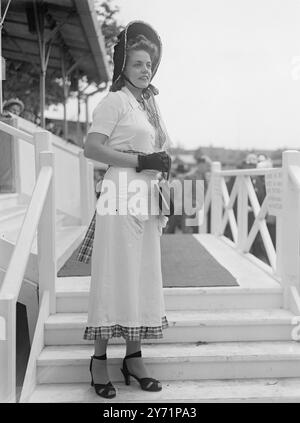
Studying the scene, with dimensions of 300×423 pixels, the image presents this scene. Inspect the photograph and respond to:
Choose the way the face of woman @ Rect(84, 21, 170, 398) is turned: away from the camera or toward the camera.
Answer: toward the camera

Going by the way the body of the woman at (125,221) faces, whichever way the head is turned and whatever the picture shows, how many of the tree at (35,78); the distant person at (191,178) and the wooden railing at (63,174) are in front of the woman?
0

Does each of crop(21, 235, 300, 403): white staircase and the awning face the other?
no

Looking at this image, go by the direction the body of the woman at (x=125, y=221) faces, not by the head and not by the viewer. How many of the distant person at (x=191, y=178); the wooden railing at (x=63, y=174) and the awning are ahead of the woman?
0

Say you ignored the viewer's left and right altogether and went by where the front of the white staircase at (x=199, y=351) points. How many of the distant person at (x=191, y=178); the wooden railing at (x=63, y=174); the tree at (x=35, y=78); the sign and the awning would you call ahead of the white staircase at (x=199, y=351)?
0

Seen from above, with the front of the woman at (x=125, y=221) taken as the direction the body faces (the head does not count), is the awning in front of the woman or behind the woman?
behind

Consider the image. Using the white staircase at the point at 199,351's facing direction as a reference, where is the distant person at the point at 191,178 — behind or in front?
behind

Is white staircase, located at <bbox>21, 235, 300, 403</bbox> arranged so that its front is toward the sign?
no

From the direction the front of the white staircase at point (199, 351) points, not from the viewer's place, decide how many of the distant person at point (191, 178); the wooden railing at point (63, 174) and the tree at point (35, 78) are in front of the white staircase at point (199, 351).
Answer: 0

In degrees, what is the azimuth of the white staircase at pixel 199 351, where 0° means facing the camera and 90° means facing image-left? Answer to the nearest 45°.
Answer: approximately 0°
